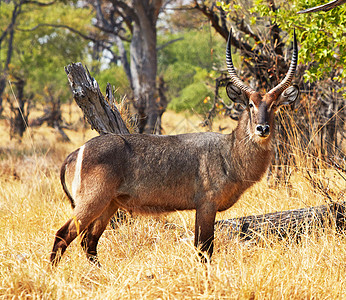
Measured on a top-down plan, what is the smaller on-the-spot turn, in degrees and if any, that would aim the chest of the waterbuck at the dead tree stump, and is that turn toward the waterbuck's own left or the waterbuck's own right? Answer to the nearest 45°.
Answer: approximately 135° to the waterbuck's own left

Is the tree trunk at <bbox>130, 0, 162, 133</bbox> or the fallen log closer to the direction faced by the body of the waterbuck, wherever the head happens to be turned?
the fallen log

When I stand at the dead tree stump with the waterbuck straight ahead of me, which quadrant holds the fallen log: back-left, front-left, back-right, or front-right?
front-left

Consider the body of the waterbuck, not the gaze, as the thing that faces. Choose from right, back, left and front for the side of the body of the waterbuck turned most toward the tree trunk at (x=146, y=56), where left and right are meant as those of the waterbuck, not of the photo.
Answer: left

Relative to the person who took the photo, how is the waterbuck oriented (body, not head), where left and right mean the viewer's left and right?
facing to the right of the viewer

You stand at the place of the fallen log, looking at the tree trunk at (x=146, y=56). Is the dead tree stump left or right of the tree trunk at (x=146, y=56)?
left

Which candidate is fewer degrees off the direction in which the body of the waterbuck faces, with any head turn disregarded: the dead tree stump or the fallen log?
the fallen log
